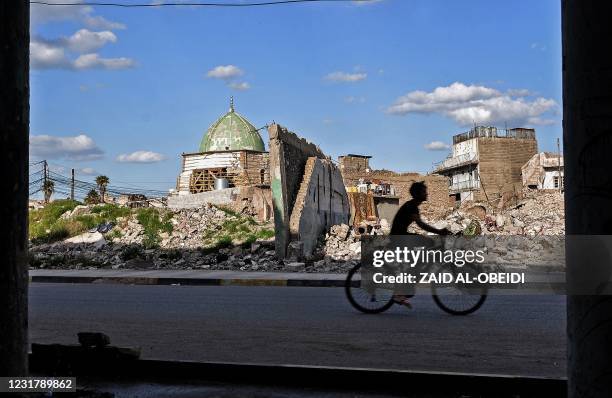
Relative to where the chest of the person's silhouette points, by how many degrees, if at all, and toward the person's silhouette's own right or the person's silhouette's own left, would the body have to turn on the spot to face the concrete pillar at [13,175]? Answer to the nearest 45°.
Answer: approximately 90° to the person's silhouette's own right

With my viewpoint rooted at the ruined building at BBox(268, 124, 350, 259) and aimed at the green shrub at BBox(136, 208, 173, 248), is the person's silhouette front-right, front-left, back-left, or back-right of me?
back-left

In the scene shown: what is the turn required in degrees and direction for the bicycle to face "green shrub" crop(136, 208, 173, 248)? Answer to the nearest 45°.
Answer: approximately 135° to its left

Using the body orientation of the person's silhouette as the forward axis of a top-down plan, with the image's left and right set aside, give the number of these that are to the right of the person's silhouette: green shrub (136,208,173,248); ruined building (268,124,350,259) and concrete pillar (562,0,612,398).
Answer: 1

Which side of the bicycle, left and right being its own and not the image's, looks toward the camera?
right

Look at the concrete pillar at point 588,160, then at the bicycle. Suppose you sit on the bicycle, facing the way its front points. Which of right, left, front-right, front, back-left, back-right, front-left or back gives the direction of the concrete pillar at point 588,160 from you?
right

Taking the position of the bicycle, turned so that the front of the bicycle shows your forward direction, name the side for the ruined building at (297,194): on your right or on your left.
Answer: on your left

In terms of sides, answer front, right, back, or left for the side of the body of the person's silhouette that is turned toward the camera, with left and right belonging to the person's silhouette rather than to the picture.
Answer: right

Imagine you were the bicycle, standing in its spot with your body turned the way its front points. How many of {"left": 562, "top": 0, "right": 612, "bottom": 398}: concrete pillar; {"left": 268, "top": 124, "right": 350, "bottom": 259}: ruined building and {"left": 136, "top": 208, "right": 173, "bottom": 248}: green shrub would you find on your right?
1

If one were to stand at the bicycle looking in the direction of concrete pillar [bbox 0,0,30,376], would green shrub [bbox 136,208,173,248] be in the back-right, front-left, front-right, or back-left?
back-right

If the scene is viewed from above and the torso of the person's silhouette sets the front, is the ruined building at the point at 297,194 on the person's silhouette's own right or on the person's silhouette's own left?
on the person's silhouette's own left
